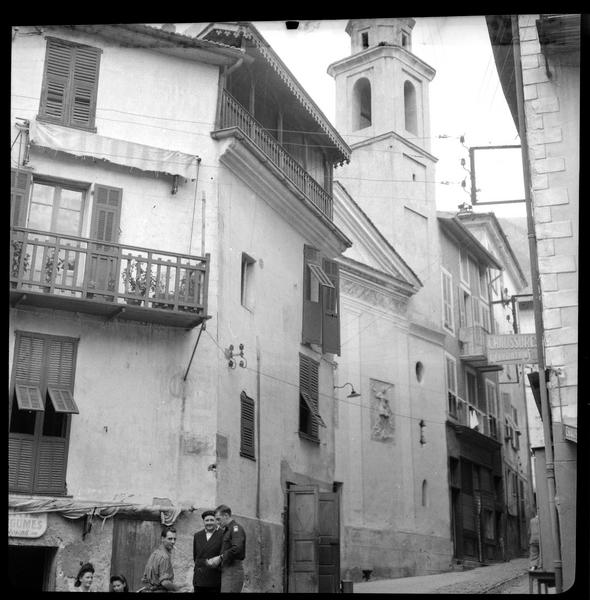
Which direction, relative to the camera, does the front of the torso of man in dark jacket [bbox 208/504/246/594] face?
to the viewer's left

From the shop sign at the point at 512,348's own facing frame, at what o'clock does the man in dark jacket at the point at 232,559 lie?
The man in dark jacket is roughly at 2 o'clock from the shop sign.

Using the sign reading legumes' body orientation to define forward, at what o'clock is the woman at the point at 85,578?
The woman is roughly at 10 o'clock from the sign reading legumes.

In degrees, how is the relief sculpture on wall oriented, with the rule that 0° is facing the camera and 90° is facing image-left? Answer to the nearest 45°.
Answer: approximately 315°

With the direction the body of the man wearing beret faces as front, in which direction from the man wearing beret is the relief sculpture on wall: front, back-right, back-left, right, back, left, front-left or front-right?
back-left

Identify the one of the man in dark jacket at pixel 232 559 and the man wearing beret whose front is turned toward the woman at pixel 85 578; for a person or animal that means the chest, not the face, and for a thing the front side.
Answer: the man in dark jacket
